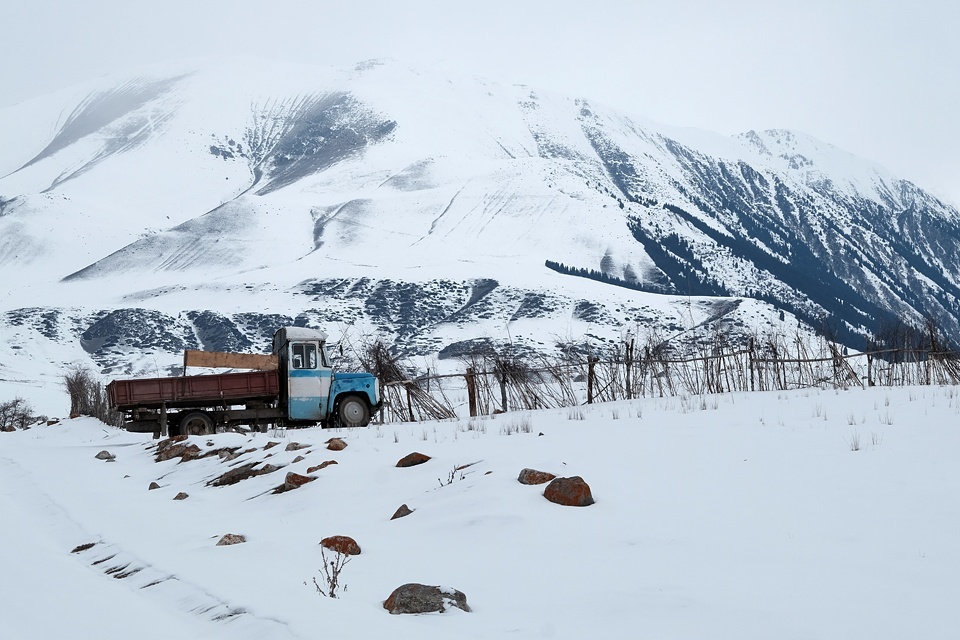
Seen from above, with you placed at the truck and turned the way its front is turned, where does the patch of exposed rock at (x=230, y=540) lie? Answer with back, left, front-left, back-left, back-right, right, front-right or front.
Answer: right

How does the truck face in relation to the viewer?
to the viewer's right

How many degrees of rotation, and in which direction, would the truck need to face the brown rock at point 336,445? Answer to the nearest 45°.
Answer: approximately 90° to its right

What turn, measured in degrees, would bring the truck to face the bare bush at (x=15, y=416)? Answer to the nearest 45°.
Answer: approximately 135° to its left

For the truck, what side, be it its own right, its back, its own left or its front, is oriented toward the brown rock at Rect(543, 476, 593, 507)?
right

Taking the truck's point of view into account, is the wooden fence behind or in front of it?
in front

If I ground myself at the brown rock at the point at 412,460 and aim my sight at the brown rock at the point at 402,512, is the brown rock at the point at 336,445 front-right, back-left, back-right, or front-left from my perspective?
back-right

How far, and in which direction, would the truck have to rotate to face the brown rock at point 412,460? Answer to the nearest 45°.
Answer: approximately 90° to its right

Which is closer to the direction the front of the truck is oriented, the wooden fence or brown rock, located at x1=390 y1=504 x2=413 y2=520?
the wooden fence
